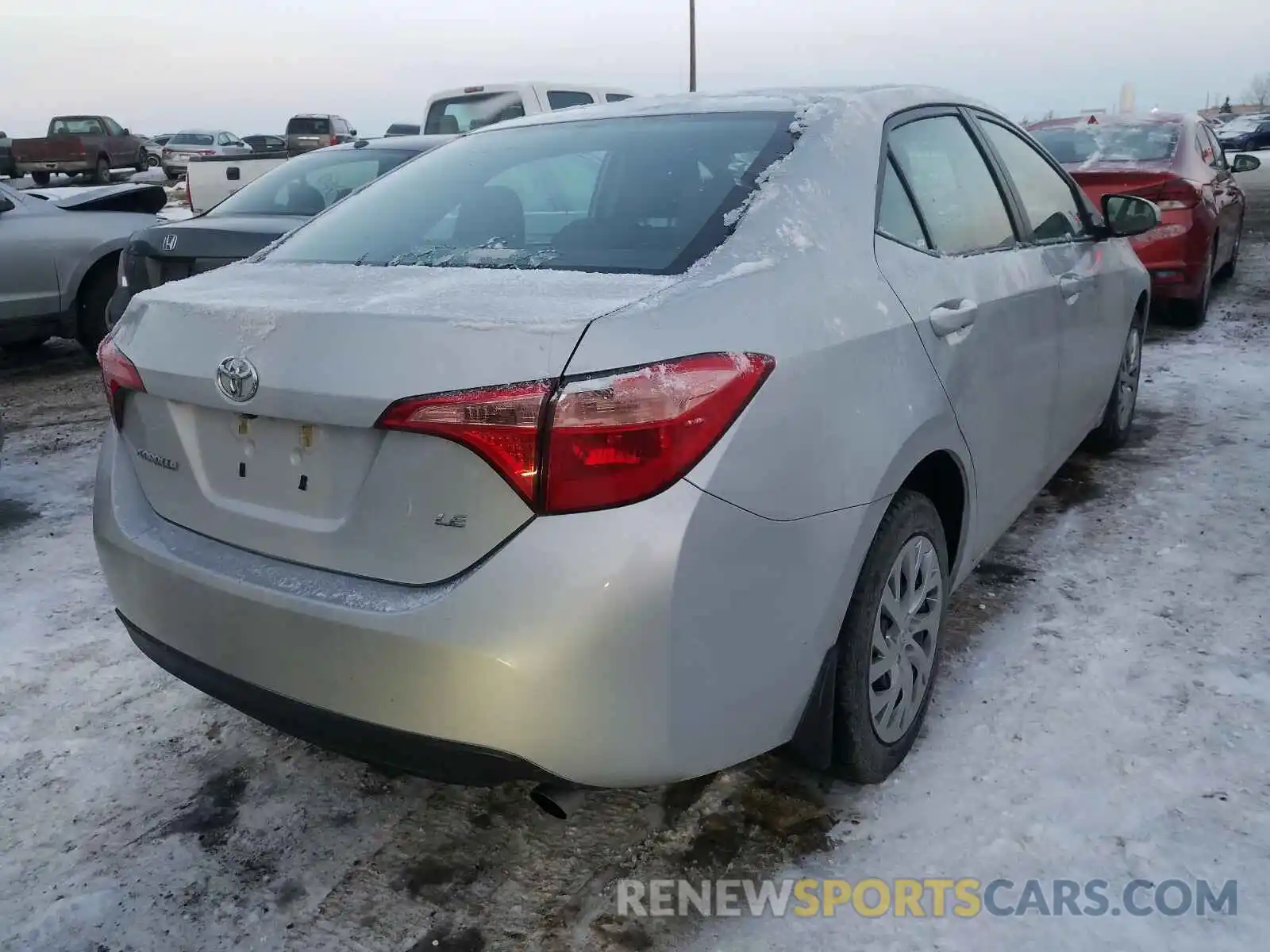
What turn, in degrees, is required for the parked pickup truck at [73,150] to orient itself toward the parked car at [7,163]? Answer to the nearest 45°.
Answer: approximately 135° to its left

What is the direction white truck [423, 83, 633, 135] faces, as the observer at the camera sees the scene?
facing away from the viewer and to the right of the viewer

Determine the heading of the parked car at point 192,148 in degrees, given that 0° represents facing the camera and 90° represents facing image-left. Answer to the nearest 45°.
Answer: approximately 225°

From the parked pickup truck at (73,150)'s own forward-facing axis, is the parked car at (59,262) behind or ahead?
behind

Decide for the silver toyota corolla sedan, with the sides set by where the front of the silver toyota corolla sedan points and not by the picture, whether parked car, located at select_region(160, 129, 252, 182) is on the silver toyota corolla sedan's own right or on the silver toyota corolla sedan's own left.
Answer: on the silver toyota corolla sedan's own left

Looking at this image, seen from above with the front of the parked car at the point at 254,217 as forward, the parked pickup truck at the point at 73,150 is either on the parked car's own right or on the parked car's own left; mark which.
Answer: on the parked car's own left

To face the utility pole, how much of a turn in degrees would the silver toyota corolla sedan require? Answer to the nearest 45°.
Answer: approximately 45° to its left

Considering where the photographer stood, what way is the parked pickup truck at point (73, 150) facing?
facing away from the viewer and to the right of the viewer

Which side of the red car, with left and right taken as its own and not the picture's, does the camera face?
back
